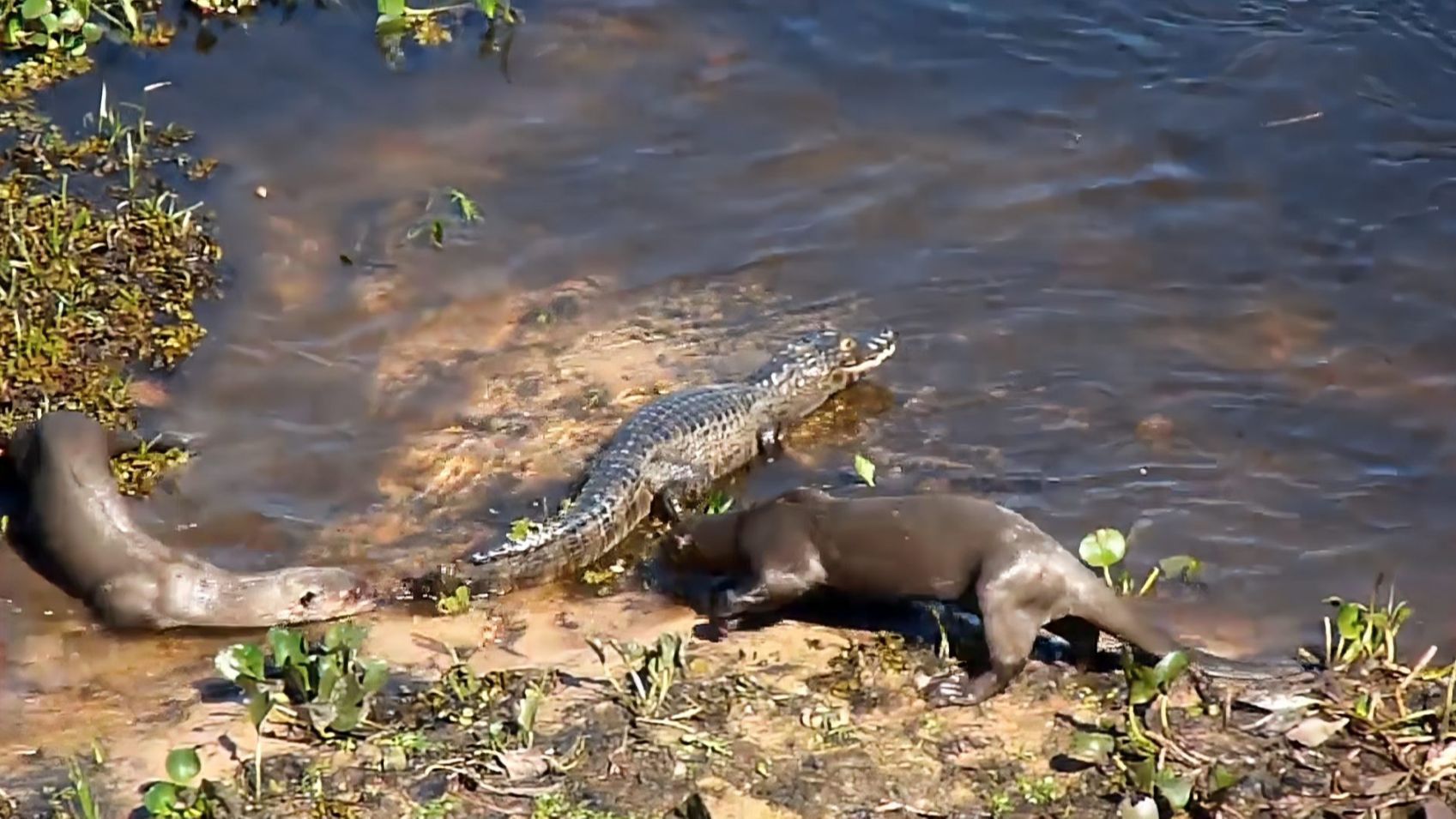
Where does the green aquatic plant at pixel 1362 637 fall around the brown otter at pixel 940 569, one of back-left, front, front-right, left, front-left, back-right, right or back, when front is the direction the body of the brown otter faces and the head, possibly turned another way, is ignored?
back

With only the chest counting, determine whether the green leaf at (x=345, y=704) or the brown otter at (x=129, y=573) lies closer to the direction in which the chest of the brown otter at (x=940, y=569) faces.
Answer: the brown otter

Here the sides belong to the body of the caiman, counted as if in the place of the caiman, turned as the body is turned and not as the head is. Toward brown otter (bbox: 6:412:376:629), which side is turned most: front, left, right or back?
back

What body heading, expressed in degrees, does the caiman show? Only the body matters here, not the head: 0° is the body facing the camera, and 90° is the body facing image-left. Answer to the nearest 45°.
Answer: approximately 225°

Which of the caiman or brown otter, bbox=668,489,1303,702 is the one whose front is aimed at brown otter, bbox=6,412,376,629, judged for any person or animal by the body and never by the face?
brown otter, bbox=668,489,1303,702

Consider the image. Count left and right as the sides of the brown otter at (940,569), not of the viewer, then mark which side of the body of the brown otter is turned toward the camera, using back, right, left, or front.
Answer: left

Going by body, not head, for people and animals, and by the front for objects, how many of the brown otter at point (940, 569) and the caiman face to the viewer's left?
1

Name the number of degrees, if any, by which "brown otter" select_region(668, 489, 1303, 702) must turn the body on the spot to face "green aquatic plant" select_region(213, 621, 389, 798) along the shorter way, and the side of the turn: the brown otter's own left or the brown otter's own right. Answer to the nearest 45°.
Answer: approximately 45° to the brown otter's own left

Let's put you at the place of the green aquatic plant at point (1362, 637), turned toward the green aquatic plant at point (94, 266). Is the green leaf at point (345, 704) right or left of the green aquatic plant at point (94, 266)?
left
